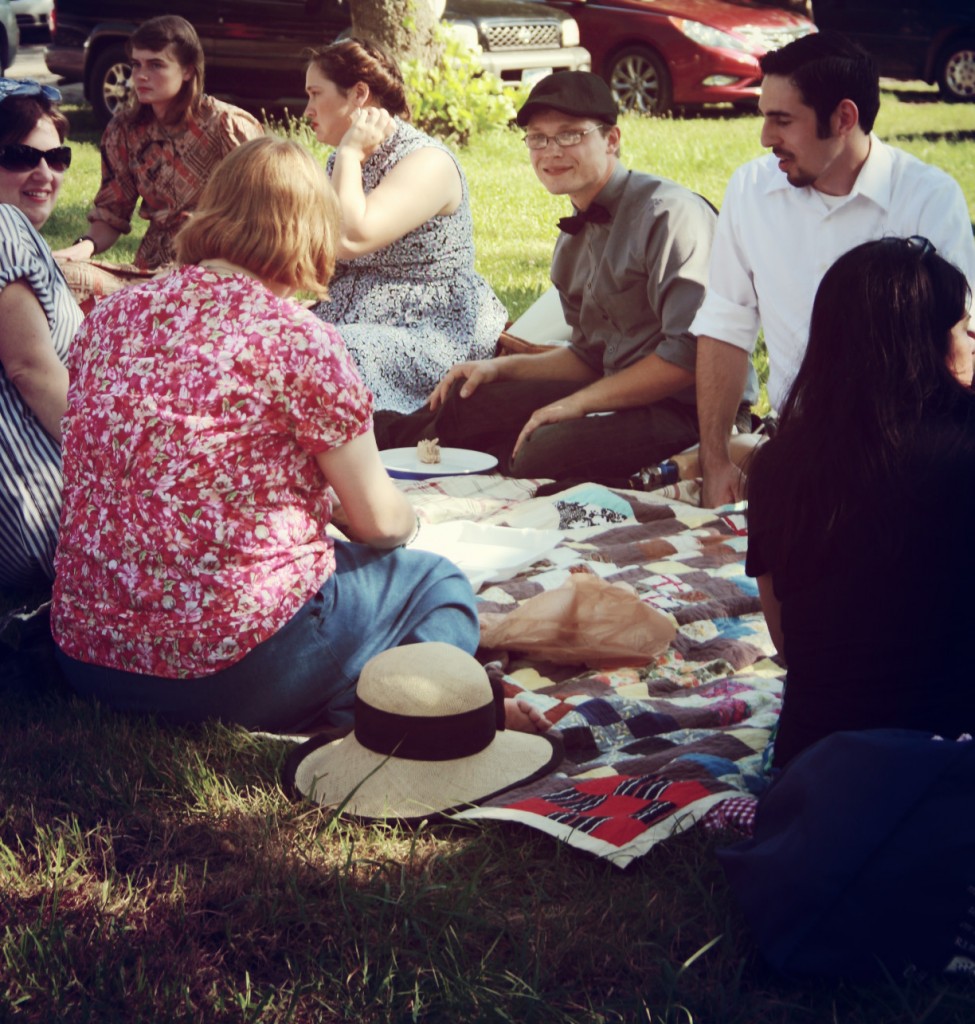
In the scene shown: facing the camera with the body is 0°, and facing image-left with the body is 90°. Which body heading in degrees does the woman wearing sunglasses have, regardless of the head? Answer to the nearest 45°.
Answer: approximately 315°

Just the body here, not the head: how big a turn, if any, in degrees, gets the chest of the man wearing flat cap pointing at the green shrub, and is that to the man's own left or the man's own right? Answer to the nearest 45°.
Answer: approximately 135° to the man's own right

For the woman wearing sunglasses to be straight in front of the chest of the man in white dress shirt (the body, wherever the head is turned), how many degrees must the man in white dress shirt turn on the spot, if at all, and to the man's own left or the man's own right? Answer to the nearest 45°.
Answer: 0° — they already face them

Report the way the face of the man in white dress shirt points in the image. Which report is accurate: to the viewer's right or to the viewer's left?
to the viewer's left

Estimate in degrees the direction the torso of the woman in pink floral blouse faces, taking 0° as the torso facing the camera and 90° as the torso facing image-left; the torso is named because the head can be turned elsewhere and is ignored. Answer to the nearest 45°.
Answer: approximately 225°

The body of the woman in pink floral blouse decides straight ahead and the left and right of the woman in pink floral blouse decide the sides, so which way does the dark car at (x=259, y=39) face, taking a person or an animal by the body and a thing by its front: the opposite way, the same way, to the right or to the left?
to the right

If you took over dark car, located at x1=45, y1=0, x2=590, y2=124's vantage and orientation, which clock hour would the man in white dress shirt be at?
The man in white dress shirt is roughly at 1 o'clock from the dark car.

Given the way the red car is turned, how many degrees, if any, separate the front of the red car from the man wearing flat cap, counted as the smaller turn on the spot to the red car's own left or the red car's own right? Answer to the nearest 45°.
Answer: approximately 45° to the red car's own right

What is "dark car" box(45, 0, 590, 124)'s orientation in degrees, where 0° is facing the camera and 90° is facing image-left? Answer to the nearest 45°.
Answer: approximately 315°
